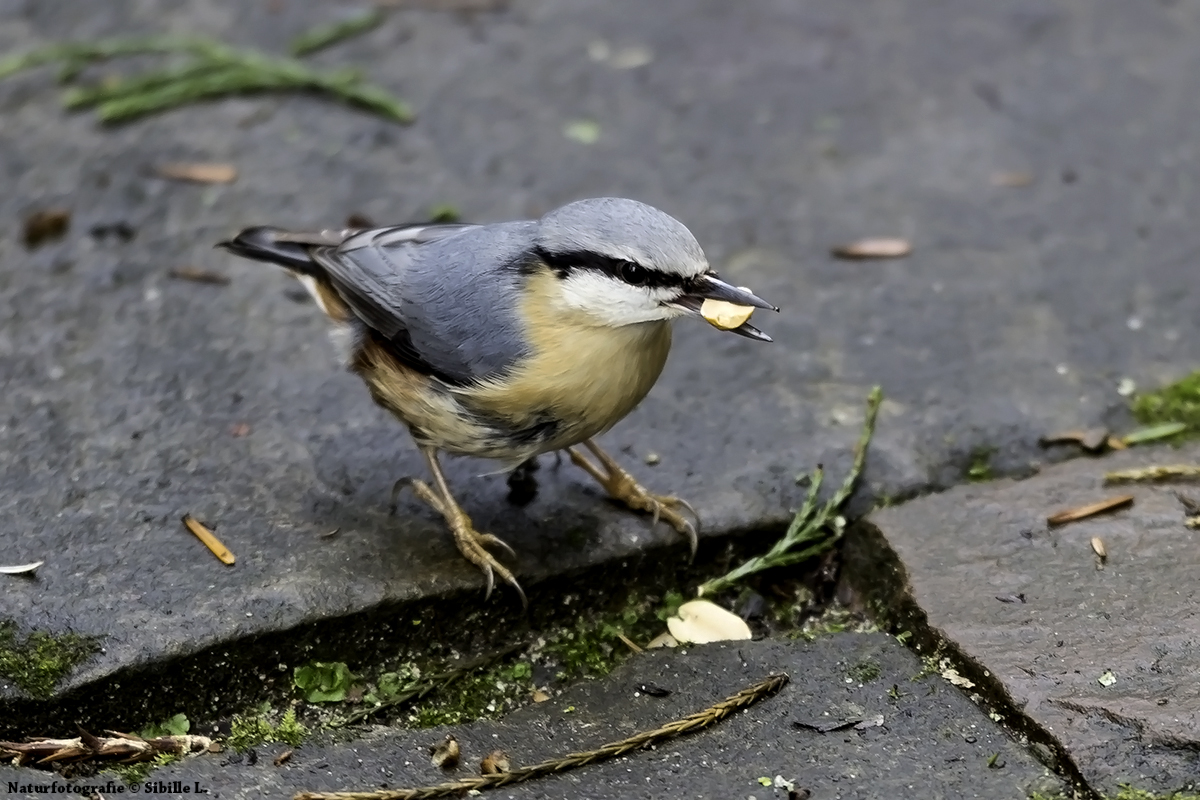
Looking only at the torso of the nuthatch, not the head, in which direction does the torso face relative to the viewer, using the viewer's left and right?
facing the viewer and to the right of the viewer

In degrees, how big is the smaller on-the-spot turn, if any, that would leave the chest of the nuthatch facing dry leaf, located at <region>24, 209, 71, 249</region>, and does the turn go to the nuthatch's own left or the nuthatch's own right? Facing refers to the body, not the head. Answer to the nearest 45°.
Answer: approximately 180°

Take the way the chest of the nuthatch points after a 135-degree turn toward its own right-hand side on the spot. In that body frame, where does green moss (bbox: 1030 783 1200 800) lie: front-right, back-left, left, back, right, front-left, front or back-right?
back-left

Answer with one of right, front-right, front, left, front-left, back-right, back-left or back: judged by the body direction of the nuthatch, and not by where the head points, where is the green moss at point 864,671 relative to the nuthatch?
front

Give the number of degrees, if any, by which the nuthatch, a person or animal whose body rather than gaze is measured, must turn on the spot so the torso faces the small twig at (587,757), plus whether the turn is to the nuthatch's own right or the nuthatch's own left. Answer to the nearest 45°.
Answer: approximately 45° to the nuthatch's own right

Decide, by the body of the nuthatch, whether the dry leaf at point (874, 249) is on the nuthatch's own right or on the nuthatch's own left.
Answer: on the nuthatch's own left

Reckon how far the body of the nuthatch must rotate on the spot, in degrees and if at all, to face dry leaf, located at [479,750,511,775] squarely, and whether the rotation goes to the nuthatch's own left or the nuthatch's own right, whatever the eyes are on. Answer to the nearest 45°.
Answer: approximately 45° to the nuthatch's own right

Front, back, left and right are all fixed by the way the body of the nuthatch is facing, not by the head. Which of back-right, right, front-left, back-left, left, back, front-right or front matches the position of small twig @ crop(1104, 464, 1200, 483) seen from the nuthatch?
front-left

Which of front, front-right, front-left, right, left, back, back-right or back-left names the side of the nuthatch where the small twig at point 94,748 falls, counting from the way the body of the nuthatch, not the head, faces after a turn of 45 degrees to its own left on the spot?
back-right
